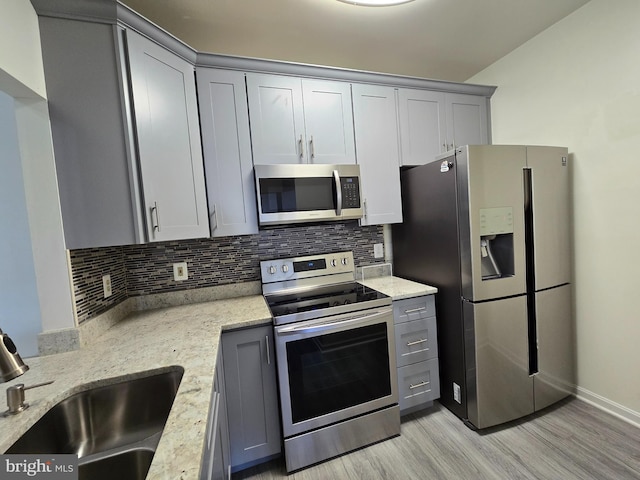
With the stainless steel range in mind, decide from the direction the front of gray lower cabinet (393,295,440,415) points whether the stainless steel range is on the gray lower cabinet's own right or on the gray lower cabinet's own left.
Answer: on the gray lower cabinet's own right

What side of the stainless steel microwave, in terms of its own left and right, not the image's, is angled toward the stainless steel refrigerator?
left

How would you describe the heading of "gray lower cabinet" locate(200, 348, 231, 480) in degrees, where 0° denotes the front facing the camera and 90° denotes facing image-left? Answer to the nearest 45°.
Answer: approximately 270°

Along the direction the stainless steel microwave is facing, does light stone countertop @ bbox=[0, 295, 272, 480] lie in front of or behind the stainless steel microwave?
in front

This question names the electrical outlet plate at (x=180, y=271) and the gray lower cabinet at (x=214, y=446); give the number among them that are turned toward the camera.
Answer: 1

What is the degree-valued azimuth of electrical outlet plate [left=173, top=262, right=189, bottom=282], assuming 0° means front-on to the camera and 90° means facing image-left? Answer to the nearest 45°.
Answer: approximately 0°

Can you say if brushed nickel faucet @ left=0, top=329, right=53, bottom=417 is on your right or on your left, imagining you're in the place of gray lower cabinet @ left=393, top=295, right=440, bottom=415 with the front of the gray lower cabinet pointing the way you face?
on your right

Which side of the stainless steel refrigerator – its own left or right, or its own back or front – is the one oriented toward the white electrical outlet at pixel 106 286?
right

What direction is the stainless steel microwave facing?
toward the camera

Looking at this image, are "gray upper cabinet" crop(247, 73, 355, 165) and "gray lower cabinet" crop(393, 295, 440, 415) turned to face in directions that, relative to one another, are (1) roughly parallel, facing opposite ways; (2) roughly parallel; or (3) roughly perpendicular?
roughly parallel

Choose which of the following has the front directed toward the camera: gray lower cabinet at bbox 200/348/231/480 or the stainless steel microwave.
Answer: the stainless steel microwave

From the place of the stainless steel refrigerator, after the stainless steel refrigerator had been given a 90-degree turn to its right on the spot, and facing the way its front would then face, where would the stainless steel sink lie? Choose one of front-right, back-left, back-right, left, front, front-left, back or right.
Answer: front

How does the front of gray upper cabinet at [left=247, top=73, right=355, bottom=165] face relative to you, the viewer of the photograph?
facing the viewer

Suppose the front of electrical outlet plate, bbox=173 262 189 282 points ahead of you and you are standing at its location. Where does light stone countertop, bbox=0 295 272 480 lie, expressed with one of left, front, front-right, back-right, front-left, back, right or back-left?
front
